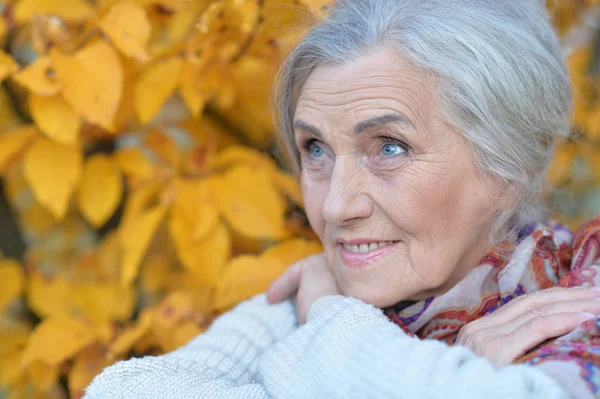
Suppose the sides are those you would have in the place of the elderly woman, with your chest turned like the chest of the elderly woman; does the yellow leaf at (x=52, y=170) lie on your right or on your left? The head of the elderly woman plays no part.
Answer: on your right

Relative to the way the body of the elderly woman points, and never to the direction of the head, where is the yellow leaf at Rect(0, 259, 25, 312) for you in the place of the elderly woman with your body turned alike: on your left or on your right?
on your right

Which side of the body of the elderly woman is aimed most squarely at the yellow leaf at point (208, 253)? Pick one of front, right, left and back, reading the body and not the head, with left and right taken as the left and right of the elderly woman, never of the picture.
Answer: right

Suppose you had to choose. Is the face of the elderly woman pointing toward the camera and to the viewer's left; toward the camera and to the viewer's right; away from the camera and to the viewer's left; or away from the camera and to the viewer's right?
toward the camera and to the viewer's left

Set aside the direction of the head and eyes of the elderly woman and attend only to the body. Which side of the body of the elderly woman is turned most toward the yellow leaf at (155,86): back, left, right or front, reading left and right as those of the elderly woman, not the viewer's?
right

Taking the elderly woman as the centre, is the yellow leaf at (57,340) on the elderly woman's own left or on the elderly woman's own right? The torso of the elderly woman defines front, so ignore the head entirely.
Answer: on the elderly woman's own right

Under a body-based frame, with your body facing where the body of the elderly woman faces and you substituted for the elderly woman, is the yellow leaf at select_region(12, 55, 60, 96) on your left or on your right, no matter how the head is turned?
on your right

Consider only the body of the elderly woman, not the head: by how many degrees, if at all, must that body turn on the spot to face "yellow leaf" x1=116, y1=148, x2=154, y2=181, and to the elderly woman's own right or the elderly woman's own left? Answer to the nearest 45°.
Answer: approximately 90° to the elderly woman's own right

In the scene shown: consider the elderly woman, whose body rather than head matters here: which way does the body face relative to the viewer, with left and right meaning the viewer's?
facing the viewer and to the left of the viewer
